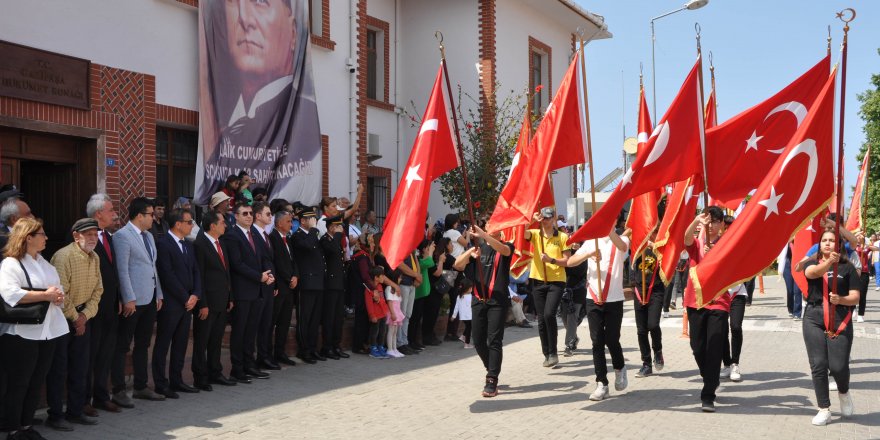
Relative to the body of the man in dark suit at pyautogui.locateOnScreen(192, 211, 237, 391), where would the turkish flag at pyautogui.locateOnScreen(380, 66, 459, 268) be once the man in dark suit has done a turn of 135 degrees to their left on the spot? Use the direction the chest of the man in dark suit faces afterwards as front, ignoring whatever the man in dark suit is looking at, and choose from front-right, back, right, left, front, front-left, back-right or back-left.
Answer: back-right

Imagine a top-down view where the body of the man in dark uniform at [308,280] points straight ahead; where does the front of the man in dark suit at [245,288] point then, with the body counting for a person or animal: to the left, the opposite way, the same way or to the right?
the same way

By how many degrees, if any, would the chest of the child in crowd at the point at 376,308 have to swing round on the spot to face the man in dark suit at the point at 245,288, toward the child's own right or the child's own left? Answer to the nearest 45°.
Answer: approximately 90° to the child's own right

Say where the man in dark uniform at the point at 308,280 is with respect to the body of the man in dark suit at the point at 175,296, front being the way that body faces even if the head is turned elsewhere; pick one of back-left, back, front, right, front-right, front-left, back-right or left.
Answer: left

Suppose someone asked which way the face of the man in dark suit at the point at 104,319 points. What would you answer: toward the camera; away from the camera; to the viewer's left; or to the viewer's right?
to the viewer's right

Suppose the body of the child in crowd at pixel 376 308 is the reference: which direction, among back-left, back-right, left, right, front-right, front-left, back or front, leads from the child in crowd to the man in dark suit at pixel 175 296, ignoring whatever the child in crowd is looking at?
right

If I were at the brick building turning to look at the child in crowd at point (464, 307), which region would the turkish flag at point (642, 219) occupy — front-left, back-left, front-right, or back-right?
front-right

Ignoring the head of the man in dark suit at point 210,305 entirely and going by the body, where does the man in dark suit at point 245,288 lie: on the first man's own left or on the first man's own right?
on the first man's own left

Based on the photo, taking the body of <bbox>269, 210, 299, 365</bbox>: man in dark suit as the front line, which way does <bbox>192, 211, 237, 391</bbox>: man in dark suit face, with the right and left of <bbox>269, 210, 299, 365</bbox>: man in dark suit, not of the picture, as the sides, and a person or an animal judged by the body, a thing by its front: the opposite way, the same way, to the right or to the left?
the same way

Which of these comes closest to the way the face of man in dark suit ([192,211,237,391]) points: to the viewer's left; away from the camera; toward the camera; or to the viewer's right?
to the viewer's right

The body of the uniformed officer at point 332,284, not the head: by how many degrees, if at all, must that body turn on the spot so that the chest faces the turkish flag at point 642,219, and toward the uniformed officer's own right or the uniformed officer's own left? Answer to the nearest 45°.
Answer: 0° — they already face it

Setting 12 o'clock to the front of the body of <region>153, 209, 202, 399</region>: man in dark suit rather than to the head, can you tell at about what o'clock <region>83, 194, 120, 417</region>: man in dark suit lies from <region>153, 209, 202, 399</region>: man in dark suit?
<region>83, 194, 120, 417</region>: man in dark suit is roughly at 3 o'clock from <region>153, 209, 202, 399</region>: man in dark suit.

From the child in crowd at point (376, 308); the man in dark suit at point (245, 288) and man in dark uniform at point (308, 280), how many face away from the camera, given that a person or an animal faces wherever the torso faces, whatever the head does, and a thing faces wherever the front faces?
0

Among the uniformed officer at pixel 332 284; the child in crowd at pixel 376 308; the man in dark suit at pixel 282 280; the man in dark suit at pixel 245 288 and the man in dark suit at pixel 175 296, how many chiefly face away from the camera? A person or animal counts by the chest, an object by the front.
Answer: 0

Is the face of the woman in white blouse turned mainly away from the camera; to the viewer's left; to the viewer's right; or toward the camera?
to the viewer's right

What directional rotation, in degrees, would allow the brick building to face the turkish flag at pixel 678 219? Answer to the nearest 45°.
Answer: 0° — it already faces it

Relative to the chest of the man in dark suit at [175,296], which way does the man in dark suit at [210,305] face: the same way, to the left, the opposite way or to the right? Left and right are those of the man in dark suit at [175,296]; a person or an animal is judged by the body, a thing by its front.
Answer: the same way

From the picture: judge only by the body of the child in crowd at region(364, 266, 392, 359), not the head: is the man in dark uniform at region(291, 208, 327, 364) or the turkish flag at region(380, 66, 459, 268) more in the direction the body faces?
the turkish flag

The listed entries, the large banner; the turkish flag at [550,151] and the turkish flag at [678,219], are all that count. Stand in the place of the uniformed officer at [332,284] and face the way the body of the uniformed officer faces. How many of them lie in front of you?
2
